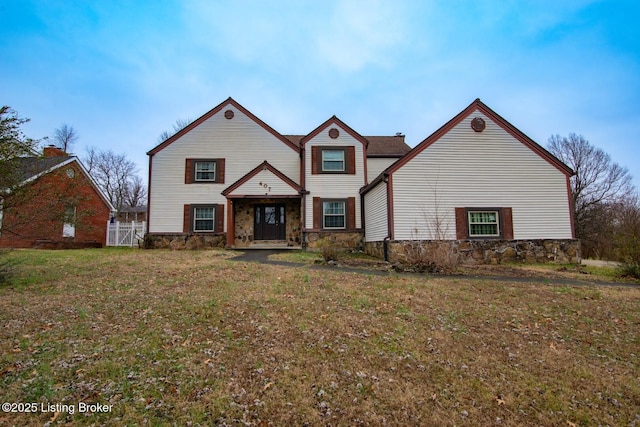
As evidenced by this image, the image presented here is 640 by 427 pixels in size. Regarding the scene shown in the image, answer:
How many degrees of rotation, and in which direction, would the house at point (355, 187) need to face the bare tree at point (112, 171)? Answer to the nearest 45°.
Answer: approximately 135° to its right

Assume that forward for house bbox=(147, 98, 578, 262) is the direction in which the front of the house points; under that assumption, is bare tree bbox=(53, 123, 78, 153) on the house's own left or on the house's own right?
on the house's own right

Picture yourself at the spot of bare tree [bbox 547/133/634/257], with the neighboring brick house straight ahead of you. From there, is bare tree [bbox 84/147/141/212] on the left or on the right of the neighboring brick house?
right

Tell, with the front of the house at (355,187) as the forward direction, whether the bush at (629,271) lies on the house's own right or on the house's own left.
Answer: on the house's own left

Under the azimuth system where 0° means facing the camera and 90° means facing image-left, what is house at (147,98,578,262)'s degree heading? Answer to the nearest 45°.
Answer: approximately 0°

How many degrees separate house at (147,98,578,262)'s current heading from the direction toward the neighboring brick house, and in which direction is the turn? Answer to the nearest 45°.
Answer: approximately 45° to its right

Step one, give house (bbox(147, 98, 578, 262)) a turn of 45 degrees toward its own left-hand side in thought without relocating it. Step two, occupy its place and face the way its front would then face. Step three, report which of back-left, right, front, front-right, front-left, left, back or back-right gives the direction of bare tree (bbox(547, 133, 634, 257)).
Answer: left

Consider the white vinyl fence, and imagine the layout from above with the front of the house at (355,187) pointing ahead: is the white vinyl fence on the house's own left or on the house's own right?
on the house's own right
